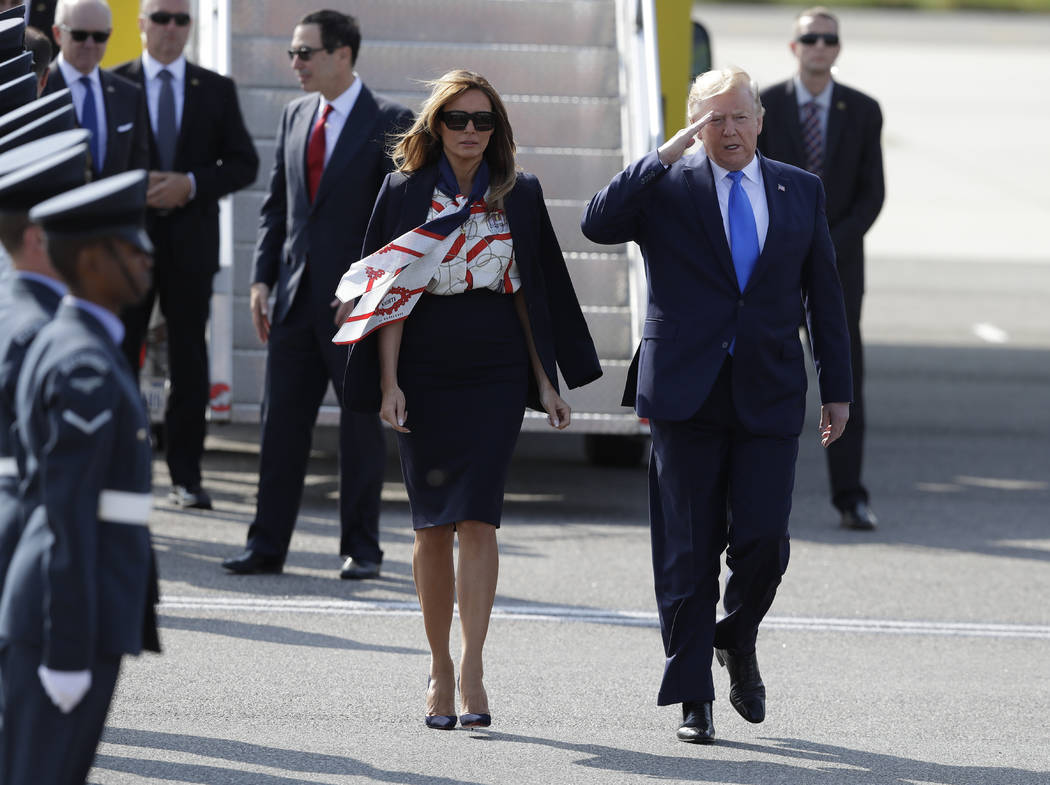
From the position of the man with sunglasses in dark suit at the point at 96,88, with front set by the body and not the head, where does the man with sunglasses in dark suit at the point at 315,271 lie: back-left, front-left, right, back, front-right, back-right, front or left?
front-left

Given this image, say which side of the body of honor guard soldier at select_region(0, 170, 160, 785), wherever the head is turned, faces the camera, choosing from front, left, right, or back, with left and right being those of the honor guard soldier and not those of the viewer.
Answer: right

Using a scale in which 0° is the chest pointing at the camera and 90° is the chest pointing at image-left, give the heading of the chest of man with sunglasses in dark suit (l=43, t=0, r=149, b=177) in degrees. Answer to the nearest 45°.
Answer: approximately 0°

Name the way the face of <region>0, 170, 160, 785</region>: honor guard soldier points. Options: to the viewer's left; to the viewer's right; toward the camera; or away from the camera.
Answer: to the viewer's right

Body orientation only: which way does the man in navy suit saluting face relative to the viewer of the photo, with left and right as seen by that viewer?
facing the viewer

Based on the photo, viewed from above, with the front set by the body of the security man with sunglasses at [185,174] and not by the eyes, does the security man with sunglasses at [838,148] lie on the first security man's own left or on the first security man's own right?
on the first security man's own left

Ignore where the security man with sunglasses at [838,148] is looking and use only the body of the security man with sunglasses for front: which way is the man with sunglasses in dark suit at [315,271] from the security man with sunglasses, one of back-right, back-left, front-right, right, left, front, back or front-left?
front-right

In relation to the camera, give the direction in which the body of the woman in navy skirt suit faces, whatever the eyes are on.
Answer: toward the camera

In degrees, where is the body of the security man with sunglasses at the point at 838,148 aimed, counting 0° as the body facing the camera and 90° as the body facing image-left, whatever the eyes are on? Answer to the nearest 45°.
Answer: approximately 0°

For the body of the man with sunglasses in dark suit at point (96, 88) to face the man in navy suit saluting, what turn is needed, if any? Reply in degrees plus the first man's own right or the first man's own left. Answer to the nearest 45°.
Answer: approximately 45° to the first man's own left
